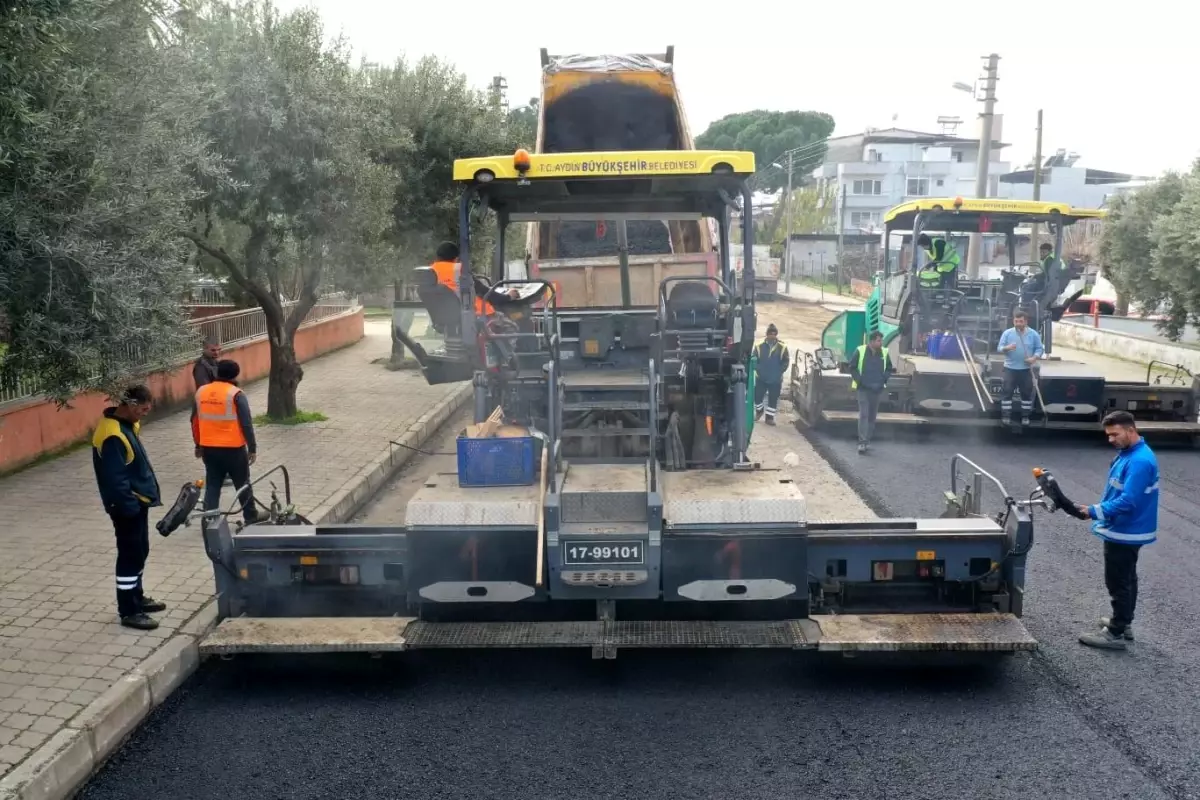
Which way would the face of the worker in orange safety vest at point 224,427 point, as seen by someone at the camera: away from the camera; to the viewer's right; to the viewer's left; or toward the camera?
away from the camera

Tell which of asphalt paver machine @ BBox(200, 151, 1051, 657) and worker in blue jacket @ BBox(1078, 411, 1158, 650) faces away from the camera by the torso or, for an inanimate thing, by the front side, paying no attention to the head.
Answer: the asphalt paver machine

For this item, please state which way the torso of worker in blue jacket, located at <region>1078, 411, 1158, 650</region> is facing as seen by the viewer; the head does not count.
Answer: to the viewer's left

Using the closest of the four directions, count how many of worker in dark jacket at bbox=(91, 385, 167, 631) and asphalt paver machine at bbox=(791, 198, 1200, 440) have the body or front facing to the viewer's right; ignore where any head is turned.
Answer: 1

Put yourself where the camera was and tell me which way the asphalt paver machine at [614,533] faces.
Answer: facing away from the viewer

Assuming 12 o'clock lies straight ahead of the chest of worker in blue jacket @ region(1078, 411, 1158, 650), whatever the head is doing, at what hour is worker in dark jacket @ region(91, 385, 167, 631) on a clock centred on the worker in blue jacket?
The worker in dark jacket is roughly at 11 o'clock from the worker in blue jacket.

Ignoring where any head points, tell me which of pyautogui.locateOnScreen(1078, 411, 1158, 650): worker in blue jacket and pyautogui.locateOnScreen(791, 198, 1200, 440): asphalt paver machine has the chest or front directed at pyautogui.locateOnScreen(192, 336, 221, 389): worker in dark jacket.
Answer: the worker in blue jacket

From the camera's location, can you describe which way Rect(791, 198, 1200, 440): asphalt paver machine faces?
facing away from the viewer and to the left of the viewer

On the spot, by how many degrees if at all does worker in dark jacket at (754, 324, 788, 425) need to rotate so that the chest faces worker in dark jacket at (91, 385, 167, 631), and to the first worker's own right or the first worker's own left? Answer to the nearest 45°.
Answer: approximately 45° to the first worker's own right

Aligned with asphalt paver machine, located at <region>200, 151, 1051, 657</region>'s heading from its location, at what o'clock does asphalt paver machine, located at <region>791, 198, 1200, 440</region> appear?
asphalt paver machine, located at <region>791, 198, 1200, 440</region> is roughly at 1 o'clock from asphalt paver machine, located at <region>200, 151, 1051, 657</region>.

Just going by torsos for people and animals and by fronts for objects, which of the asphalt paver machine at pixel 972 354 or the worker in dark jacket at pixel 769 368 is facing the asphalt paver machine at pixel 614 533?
the worker in dark jacket

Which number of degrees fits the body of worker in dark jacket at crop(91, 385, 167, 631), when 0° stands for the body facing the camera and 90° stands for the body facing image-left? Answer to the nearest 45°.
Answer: approximately 270°

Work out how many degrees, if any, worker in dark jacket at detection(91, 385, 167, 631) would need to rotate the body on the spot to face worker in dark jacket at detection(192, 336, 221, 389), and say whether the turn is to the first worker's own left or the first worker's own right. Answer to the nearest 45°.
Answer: approximately 90° to the first worker's own left

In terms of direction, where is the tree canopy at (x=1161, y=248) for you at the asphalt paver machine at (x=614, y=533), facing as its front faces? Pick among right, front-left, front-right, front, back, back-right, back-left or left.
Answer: front-right

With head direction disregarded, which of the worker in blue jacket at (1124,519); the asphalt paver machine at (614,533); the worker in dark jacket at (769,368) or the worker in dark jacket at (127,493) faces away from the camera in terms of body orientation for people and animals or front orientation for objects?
the asphalt paver machine
